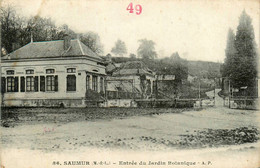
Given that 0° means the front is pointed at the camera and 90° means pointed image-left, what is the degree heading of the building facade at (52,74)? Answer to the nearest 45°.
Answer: approximately 0°

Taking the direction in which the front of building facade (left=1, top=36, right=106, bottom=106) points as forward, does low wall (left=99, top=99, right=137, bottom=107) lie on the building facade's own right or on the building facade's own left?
on the building facade's own left

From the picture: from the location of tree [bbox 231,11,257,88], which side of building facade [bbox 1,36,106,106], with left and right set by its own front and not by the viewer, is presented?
left

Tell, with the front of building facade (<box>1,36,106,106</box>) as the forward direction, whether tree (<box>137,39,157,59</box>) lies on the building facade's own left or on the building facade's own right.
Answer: on the building facade's own left
